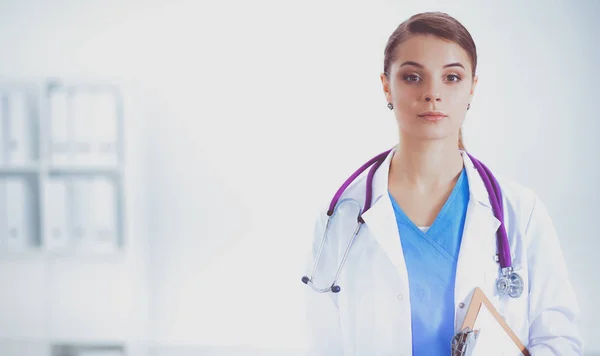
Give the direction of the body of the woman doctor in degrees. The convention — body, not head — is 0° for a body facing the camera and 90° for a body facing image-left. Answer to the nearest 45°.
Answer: approximately 0°

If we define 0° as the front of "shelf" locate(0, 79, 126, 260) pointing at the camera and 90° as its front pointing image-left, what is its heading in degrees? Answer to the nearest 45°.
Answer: approximately 0°

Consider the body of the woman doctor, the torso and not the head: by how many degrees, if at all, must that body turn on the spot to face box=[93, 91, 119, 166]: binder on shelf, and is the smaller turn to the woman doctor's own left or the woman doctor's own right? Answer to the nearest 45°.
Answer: approximately 135° to the woman doctor's own right
